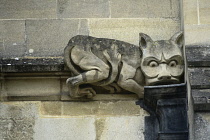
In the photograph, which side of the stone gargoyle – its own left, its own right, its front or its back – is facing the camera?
right
